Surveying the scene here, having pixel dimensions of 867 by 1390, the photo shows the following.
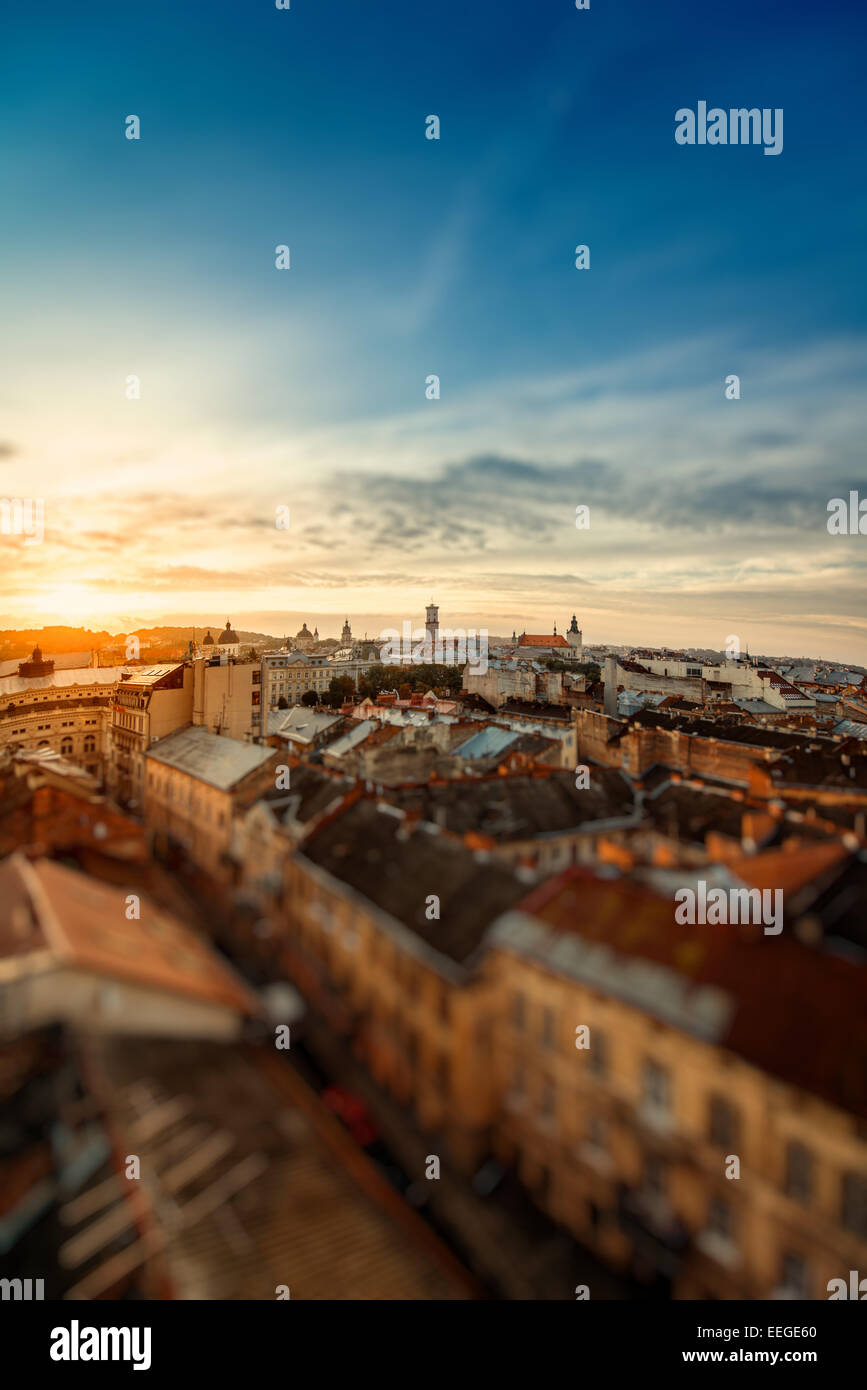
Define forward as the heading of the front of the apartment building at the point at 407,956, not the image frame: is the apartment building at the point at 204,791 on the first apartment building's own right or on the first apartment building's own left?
on the first apartment building's own right

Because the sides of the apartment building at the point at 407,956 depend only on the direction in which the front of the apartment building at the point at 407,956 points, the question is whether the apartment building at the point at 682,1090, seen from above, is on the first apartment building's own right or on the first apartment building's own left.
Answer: on the first apartment building's own left

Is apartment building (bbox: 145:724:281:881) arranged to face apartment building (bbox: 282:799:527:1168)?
no

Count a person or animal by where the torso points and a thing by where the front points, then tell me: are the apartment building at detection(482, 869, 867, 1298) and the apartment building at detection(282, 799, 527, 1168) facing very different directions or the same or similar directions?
same or similar directions

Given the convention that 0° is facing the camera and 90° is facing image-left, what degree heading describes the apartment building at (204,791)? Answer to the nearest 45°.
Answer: approximately 45°

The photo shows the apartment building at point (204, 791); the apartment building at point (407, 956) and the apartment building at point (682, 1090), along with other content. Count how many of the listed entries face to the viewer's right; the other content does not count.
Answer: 0

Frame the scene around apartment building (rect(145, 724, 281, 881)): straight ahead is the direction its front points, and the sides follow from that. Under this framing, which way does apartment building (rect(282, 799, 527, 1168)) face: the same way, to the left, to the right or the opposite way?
the same way

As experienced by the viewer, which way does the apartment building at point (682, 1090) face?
facing the viewer and to the left of the viewer

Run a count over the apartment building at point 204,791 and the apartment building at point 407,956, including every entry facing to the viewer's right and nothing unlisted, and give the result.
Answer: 0

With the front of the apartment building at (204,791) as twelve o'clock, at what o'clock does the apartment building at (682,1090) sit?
the apartment building at (682,1090) is roughly at 10 o'clock from the apartment building at (204,791).
